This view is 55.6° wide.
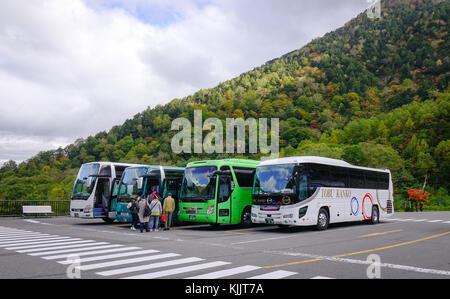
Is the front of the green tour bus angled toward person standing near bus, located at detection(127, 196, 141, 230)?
no

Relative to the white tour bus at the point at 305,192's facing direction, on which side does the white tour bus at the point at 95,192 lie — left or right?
on its right

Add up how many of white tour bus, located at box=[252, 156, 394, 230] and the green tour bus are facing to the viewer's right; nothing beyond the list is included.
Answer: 0

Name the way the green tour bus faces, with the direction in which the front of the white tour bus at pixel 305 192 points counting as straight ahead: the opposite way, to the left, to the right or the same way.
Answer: the same way

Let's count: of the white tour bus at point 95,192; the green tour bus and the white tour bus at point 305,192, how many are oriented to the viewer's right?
0

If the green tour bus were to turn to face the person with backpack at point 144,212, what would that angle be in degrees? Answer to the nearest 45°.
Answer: approximately 45° to its right

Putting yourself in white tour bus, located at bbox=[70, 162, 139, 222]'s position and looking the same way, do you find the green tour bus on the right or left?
on its left

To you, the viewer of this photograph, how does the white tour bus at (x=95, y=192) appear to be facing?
facing the viewer and to the left of the viewer

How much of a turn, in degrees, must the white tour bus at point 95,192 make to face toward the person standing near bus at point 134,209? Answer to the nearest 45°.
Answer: approximately 90° to its left

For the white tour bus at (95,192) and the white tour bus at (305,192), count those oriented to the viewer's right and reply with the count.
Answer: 0

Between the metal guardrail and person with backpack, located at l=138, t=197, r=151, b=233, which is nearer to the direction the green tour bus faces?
the person with backpack

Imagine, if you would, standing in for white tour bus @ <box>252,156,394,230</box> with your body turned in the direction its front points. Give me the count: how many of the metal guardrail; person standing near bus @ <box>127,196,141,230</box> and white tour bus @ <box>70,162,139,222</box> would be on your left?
0

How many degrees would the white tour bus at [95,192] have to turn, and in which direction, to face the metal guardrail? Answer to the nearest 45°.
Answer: approximately 90° to its right

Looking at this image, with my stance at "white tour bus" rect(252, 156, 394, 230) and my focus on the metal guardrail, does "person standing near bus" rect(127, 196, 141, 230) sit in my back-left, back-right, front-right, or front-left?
front-left

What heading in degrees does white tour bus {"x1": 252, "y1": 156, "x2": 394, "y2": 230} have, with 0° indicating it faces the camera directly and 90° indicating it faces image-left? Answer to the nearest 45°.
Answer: approximately 45°

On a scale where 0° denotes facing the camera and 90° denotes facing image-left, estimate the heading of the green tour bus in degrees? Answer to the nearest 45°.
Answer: approximately 45°

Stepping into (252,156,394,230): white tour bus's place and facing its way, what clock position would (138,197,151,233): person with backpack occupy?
The person with backpack is roughly at 1 o'clock from the white tour bus.

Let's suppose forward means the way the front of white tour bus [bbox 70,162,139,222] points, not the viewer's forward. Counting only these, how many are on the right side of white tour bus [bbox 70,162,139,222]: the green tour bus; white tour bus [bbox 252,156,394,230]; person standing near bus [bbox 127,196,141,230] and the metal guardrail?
1

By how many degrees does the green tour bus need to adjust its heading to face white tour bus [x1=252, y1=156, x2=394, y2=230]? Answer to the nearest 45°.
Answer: approximately 135° to its left

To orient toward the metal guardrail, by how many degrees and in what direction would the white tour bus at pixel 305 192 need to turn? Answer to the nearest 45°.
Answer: approximately 45° to its right
